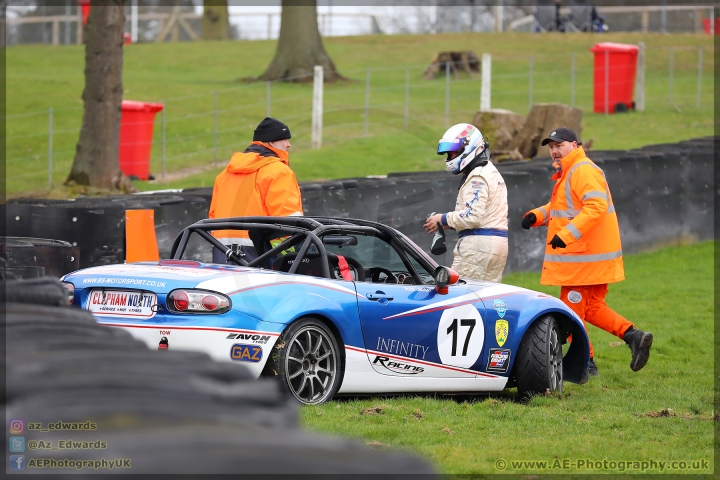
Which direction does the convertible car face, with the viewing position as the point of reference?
facing away from the viewer and to the right of the viewer

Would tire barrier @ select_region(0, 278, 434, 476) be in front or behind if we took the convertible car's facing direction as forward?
behind

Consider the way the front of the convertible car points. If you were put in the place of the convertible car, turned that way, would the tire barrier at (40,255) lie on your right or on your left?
on your left
